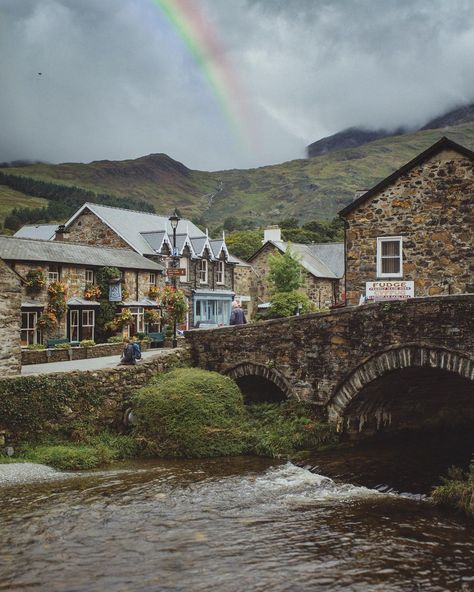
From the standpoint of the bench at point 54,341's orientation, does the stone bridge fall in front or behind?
in front

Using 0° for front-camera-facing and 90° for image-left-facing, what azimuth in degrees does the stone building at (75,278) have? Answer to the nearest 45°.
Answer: approximately 315°

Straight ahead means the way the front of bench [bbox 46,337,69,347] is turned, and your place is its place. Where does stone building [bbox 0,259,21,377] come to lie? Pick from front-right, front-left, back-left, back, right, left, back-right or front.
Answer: front-right

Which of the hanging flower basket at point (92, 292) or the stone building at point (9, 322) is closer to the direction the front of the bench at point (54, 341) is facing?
the stone building
